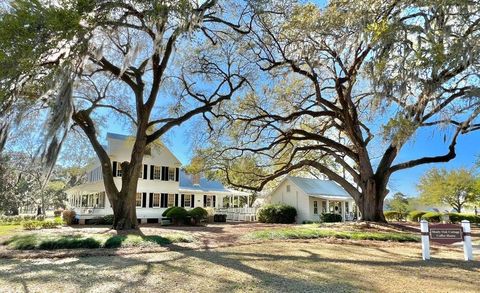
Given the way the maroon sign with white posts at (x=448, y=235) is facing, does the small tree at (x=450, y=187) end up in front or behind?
behind

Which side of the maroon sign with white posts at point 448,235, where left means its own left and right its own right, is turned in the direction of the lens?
front

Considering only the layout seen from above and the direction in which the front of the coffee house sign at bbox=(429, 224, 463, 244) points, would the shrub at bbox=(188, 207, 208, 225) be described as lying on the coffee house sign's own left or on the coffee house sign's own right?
on the coffee house sign's own right

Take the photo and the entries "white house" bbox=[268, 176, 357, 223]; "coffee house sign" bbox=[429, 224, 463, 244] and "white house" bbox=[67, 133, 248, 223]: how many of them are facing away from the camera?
0

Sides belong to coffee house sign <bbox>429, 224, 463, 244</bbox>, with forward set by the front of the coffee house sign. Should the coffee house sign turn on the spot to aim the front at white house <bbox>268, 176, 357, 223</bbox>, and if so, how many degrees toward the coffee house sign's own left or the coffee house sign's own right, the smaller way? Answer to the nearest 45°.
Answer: approximately 135° to the coffee house sign's own right

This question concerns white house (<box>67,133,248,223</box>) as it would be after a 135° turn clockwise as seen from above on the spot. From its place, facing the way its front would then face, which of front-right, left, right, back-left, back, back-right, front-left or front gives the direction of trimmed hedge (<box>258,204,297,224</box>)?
right

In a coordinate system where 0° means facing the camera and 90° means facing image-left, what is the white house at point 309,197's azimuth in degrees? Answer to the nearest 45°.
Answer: approximately 315°

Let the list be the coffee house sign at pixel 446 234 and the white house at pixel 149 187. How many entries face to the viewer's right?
0

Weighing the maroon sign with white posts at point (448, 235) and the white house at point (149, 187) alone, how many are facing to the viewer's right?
0

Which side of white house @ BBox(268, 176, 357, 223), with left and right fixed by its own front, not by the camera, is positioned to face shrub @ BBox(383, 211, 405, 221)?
left

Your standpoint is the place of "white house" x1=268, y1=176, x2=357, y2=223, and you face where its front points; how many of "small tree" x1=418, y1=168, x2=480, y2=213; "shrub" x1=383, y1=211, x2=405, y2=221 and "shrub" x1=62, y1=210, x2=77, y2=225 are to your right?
1

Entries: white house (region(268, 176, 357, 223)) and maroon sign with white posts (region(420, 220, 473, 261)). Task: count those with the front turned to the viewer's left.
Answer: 0

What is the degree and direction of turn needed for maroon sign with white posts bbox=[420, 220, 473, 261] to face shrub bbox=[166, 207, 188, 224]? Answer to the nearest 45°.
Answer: approximately 135° to its right
